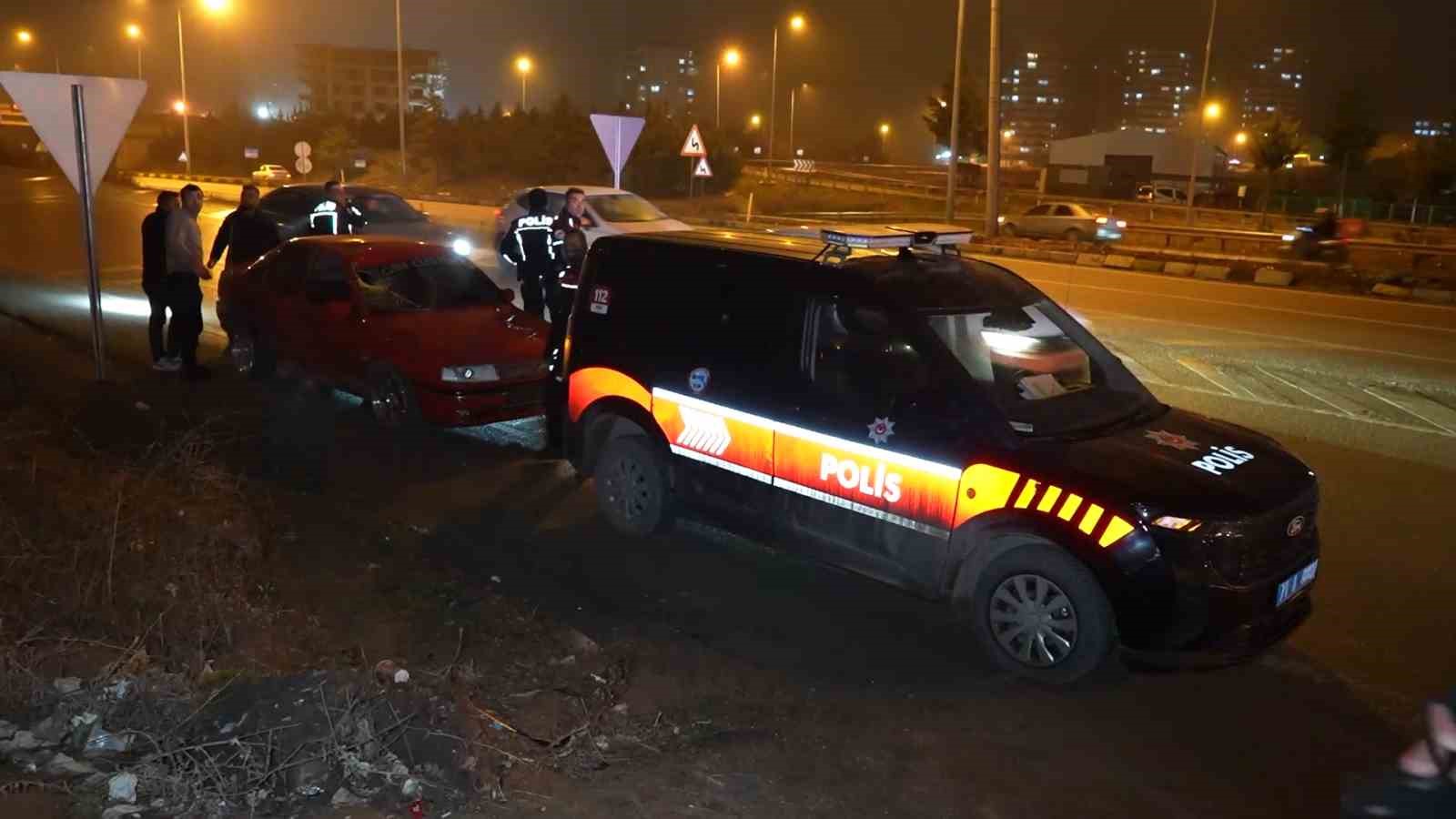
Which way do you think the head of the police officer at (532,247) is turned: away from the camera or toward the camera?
away from the camera

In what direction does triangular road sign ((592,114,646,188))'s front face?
away from the camera

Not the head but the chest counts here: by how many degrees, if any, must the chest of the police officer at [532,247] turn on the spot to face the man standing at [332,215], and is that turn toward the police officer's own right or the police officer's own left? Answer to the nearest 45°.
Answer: approximately 45° to the police officer's own left

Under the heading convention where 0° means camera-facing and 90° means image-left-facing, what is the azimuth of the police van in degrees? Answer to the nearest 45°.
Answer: approximately 315°

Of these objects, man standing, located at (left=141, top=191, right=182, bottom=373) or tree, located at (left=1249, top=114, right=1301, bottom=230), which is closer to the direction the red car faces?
the tree

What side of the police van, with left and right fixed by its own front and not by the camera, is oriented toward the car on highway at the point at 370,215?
back

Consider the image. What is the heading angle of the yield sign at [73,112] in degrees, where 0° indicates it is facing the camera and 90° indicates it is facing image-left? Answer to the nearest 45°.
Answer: approximately 180°

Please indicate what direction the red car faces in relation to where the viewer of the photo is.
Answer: facing the viewer and to the right of the viewer

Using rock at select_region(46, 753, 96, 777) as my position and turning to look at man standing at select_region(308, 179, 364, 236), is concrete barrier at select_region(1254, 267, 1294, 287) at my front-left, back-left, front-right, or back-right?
front-right

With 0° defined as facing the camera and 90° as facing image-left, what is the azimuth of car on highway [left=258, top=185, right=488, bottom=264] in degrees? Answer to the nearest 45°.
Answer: approximately 315°

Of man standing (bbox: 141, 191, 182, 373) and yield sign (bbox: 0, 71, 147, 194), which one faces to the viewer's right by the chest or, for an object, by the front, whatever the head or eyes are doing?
the man standing

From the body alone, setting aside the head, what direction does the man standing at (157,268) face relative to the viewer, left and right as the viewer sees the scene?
facing to the right of the viewer

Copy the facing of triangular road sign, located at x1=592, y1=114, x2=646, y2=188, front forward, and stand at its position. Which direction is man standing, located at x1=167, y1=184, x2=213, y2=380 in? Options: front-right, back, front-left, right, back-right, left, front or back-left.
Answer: back-left

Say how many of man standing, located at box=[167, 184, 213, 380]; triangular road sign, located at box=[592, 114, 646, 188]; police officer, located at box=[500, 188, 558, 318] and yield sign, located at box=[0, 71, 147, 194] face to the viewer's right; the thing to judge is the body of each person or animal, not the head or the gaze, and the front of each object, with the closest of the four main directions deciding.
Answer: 1

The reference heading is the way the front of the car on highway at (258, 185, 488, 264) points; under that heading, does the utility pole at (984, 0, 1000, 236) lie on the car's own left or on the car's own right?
on the car's own left
